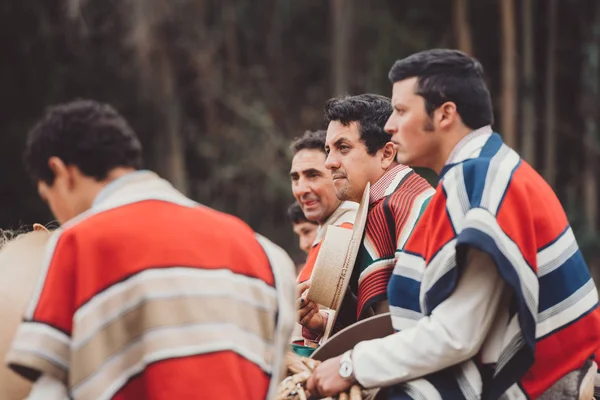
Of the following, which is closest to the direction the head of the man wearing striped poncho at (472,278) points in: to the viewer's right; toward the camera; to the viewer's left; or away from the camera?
to the viewer's left

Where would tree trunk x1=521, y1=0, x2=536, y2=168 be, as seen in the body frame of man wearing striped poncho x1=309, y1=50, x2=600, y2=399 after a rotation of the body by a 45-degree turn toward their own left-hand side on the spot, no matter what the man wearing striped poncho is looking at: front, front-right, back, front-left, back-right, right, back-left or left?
back-right

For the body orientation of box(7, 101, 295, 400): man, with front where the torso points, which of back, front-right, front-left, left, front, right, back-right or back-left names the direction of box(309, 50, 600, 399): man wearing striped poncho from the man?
back-right

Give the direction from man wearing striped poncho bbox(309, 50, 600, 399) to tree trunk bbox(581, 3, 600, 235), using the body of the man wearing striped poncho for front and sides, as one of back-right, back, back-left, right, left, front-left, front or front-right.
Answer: right

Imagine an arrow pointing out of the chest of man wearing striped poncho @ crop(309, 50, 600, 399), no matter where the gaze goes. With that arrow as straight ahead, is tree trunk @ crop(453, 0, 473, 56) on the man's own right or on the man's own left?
on the man's own right

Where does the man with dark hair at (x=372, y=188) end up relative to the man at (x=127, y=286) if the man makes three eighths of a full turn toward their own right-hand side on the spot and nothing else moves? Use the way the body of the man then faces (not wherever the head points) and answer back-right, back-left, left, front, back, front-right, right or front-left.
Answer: front-left

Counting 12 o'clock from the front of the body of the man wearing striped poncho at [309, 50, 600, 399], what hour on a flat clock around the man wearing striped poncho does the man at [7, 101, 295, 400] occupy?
The man is roughly at 11 o'clock from the man wearing striped poncho.

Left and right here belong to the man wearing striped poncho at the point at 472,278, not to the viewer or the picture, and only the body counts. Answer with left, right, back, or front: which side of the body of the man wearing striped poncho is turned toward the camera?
left

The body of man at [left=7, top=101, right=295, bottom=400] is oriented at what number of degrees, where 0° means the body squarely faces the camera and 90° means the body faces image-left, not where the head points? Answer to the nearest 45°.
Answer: approximately 135°

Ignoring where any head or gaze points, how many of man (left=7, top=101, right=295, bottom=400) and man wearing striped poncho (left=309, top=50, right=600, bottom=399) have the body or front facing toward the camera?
0

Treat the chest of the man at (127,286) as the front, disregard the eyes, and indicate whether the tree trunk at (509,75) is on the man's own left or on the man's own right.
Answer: on the man's own right

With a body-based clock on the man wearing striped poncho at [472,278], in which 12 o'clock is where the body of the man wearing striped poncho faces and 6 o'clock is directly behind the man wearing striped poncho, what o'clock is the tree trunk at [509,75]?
The tree trunk is roughly at 3 o'clock from the man wearing striped poncho.

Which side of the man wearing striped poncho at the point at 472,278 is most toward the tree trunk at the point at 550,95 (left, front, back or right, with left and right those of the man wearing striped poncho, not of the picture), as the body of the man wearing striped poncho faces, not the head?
right

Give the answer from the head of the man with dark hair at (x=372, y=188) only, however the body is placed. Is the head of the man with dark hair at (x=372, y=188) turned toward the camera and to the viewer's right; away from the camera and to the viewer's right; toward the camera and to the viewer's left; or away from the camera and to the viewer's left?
toward the camera and to the viewer's left
